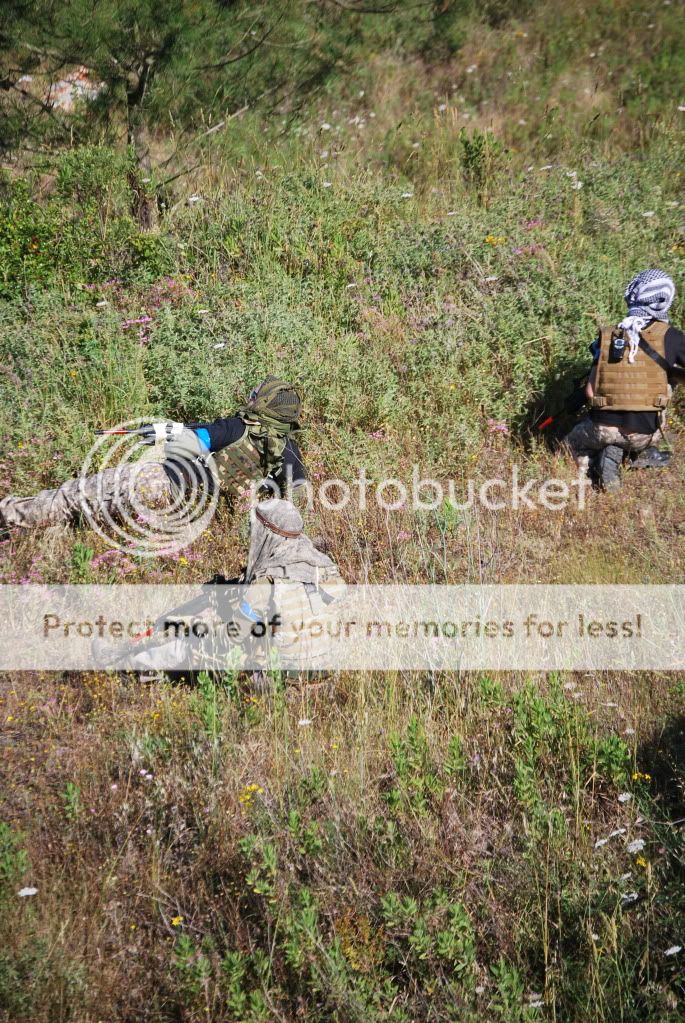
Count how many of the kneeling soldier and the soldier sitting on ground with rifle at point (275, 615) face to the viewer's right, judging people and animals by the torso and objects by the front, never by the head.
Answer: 0

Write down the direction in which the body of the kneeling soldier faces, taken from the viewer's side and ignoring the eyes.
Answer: away from the camera

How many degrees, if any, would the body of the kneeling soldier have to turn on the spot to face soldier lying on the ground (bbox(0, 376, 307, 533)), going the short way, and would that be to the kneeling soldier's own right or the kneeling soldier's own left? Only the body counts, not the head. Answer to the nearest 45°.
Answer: approximately 90° to the kneeling soldier's own left

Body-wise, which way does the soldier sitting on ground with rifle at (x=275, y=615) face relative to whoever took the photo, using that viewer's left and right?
facing away from the viewer and to the left of the viewer
